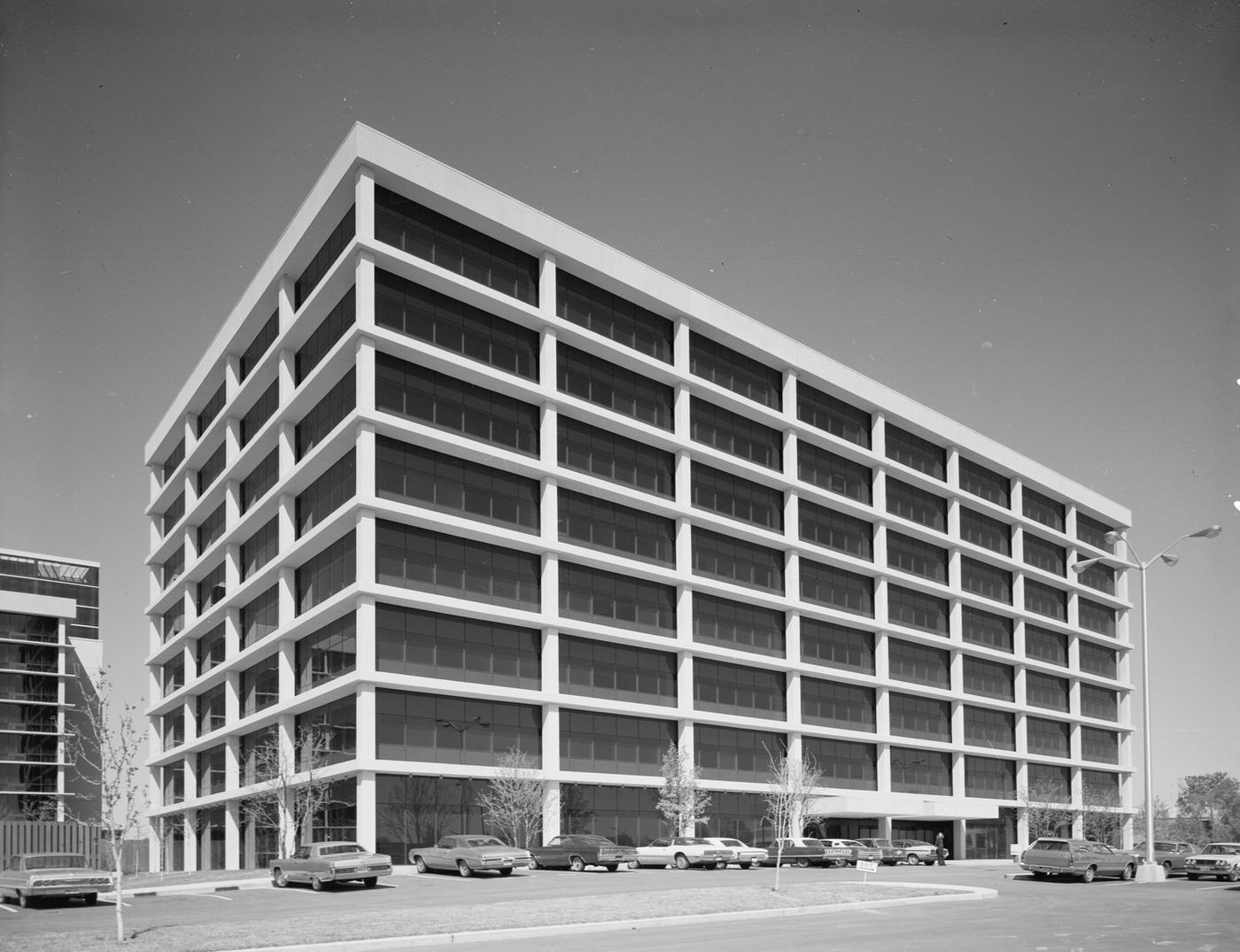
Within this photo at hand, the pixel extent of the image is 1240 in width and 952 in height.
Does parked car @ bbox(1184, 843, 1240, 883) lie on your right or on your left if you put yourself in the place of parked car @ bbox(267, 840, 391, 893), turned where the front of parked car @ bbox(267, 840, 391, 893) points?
on your right

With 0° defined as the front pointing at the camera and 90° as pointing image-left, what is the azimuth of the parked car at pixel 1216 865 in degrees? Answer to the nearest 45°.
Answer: approximately 45°

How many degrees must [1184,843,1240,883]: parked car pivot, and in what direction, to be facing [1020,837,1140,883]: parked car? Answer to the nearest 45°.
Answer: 0° — it already faces it
